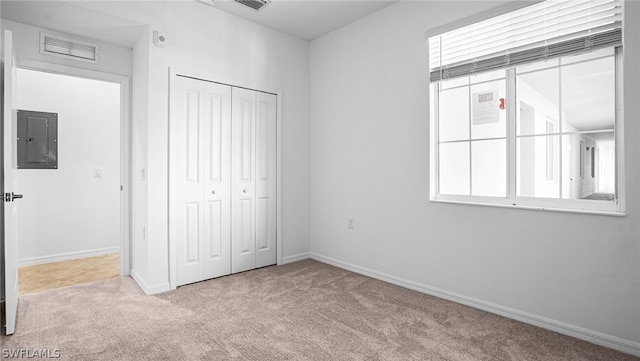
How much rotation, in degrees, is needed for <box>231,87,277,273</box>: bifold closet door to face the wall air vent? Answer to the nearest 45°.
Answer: approximately 135° to its right

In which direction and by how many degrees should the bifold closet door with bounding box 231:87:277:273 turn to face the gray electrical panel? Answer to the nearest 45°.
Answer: approximately 135° to its right

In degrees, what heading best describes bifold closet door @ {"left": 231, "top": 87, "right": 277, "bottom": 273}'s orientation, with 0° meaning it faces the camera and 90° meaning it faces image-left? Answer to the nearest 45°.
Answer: approximately 315°

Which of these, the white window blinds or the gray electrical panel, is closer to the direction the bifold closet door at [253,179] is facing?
the white window blinds

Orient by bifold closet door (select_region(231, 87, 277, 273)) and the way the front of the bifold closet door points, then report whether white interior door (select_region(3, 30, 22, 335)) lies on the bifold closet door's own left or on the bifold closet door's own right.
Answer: on the bifold closet door's own right
